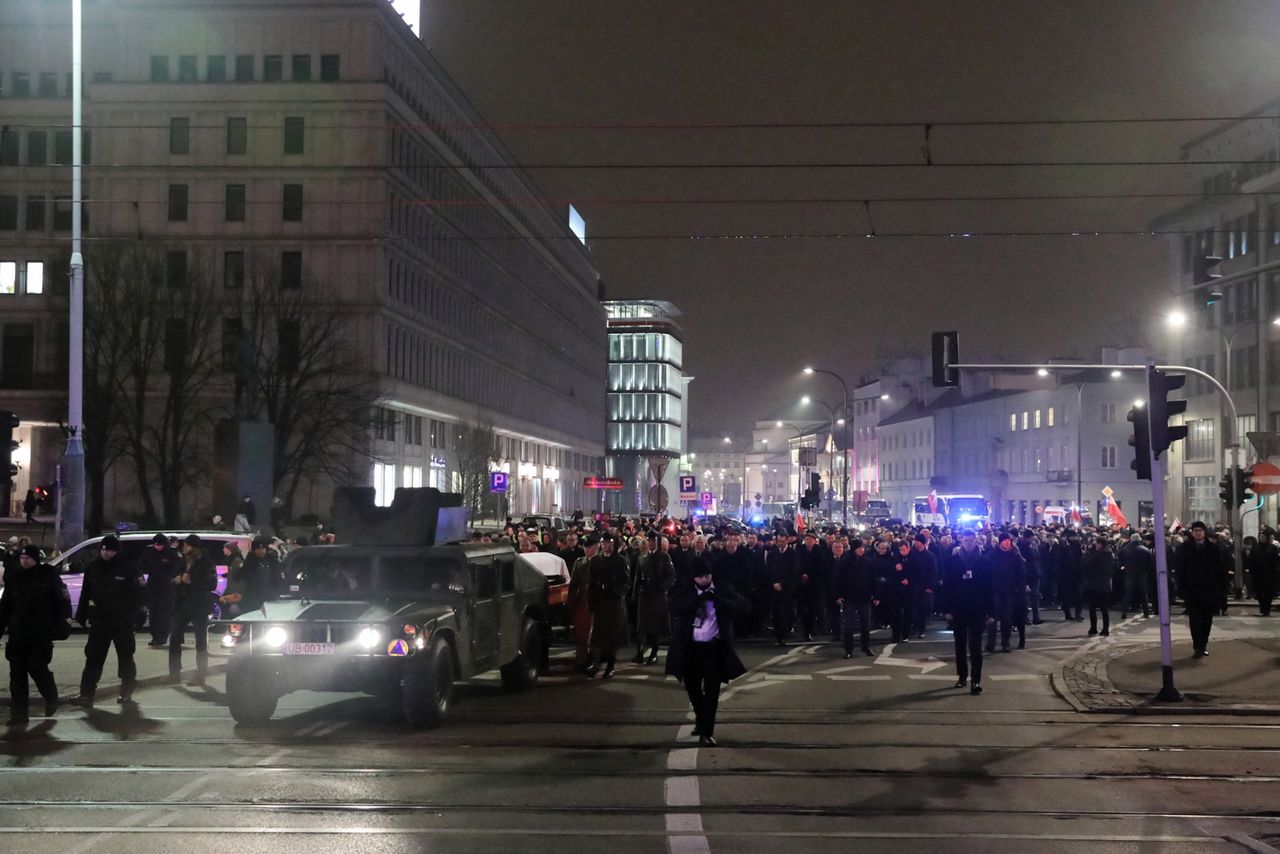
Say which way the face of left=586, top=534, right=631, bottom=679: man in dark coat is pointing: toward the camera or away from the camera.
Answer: toward the camera

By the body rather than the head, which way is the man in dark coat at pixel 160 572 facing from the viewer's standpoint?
toward the camera

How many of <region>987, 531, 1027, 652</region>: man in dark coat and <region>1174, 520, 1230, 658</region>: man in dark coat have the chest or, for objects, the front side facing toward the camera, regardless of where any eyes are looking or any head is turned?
2

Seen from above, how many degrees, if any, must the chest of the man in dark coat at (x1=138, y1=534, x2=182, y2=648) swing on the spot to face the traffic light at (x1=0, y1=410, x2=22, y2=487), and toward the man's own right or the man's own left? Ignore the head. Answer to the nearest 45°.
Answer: approximately 45° to the man's own right

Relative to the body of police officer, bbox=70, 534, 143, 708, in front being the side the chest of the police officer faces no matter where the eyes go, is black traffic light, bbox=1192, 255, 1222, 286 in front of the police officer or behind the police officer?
behind

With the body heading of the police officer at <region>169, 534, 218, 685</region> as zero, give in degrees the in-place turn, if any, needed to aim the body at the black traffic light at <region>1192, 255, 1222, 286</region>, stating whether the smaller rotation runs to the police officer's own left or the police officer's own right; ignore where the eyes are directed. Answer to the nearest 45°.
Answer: approximately 135° to the police officer's own left

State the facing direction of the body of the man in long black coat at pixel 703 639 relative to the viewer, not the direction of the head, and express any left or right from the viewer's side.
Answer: facing the viewer

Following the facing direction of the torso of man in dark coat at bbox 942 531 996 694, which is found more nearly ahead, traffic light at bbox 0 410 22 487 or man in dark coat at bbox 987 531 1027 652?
the traffic light

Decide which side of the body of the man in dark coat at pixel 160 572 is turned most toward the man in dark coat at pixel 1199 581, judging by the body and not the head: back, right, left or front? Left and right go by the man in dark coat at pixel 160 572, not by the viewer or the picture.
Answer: left

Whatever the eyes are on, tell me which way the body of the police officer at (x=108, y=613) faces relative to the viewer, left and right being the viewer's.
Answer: facing the viewer and to the left of the viewer

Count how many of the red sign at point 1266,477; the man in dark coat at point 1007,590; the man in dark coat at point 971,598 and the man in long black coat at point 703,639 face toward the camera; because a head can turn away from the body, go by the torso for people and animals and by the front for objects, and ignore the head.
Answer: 4

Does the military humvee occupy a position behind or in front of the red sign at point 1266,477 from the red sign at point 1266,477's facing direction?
in front

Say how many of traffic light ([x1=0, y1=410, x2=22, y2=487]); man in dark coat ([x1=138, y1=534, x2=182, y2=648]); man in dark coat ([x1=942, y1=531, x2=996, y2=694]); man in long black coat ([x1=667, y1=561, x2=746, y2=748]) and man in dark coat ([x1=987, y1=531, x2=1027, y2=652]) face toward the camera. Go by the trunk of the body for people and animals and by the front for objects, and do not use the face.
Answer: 4

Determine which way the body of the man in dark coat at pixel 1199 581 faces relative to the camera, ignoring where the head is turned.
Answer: toward the camera
